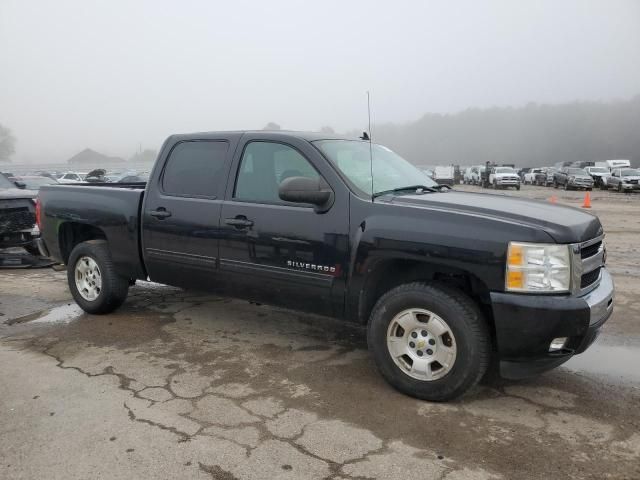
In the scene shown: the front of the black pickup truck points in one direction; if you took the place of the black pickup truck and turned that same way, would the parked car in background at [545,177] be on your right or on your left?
on your left

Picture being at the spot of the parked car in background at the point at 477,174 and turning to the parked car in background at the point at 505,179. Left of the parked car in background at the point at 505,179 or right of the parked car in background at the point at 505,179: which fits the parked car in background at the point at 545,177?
left

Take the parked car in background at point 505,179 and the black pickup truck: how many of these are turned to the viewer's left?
0

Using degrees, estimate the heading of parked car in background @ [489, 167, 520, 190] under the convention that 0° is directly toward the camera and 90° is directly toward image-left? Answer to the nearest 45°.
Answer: approximately 315°

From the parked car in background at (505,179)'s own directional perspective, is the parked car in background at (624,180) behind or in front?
in front

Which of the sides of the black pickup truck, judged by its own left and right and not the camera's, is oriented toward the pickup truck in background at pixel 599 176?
left

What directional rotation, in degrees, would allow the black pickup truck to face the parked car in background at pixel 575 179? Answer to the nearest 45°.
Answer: approximately 90° to its left

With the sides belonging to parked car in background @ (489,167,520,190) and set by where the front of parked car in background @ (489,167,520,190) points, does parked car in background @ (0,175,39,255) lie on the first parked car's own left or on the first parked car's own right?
on the first parked car's own right

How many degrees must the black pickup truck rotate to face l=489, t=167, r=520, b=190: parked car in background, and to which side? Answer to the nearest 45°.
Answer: approximately 135° to its left

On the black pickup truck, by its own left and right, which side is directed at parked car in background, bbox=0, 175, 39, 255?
back

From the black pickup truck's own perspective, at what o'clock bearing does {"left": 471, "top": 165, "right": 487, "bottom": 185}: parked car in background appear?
The parked car in background is roughly at 8 o'clock from the black pickup truck.
